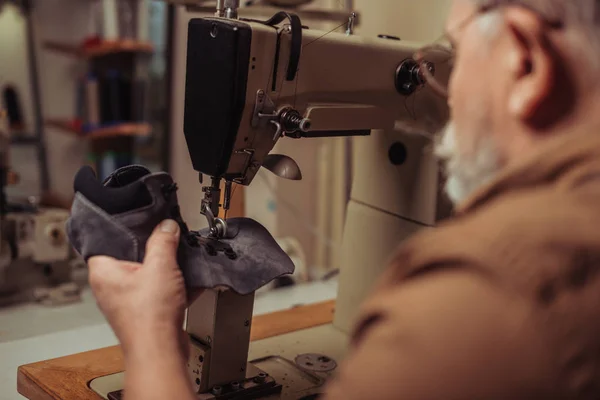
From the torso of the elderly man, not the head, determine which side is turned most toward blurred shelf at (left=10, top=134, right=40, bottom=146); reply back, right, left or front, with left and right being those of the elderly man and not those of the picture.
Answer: front

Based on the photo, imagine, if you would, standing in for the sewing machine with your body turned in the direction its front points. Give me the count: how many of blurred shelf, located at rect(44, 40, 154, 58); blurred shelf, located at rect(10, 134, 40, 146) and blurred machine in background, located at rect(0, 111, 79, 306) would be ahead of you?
0

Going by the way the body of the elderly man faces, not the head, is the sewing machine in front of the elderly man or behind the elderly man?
in front

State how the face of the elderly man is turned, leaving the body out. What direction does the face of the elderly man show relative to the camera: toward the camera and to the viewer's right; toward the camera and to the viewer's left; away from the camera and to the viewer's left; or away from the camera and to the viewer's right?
away from the camera and to the viewer's left

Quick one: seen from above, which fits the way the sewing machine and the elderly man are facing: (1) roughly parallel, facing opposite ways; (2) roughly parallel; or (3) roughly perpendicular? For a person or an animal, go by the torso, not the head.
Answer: roughly parallel, facing opposite ways

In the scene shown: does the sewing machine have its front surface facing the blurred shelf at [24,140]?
no

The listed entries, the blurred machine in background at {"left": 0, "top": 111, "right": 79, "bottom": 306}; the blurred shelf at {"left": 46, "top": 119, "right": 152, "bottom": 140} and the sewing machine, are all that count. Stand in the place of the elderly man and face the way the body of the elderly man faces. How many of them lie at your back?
0

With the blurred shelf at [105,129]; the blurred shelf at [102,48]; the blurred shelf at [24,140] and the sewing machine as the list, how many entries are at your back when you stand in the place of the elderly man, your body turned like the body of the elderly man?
0

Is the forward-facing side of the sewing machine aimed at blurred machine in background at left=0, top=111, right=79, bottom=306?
no

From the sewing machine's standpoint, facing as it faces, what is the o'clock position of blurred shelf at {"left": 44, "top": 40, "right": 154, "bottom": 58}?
The blurred shelf is roughly at 7 o'clock from the sewing machine.

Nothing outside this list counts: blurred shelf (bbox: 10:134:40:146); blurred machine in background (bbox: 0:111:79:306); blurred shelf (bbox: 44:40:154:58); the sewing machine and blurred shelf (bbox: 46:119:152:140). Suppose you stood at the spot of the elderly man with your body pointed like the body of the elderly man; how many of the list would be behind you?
0

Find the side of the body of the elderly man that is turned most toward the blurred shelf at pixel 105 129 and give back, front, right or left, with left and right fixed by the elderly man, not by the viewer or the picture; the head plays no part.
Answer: front

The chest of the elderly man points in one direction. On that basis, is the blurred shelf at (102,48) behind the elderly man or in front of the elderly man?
in front

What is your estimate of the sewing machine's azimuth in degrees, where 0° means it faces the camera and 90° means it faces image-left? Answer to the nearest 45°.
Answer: approximately 315°

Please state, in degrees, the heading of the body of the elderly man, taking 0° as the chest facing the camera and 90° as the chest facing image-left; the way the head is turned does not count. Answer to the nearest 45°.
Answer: approximately 135°

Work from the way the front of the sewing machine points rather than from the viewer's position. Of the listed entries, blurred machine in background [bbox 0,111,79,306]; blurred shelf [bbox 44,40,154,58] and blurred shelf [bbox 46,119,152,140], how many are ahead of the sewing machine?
0
